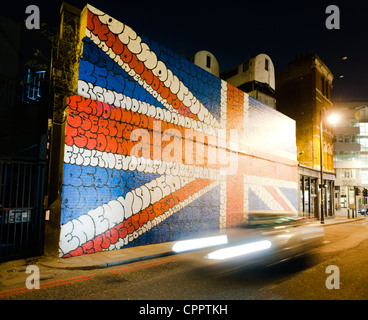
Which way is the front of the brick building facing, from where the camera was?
facing the viewer and to the right of the viewer

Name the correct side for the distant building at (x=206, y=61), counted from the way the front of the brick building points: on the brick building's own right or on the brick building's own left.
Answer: on the brick building's own right

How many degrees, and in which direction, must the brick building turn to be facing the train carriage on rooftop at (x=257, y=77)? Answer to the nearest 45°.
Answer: approximately 90° to its right

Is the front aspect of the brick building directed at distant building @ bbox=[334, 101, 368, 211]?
no

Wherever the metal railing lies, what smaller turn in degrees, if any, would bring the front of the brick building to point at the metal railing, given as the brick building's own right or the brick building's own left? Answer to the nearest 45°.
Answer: approximately 45° to the brick building's own right
